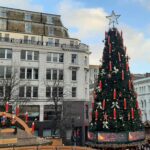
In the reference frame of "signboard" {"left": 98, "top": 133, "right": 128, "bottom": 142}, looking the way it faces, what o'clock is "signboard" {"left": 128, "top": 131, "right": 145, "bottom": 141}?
"signboard" {"left": 128, "top": 131, "right": 145, "bottom": 141} is roughly at 8 o'clock from "signboard" {"left": 98, "top": 133, "right": 128, "bottom": 142}.

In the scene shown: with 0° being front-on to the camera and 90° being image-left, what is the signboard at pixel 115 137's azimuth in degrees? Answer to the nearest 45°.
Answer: approximately 0°
